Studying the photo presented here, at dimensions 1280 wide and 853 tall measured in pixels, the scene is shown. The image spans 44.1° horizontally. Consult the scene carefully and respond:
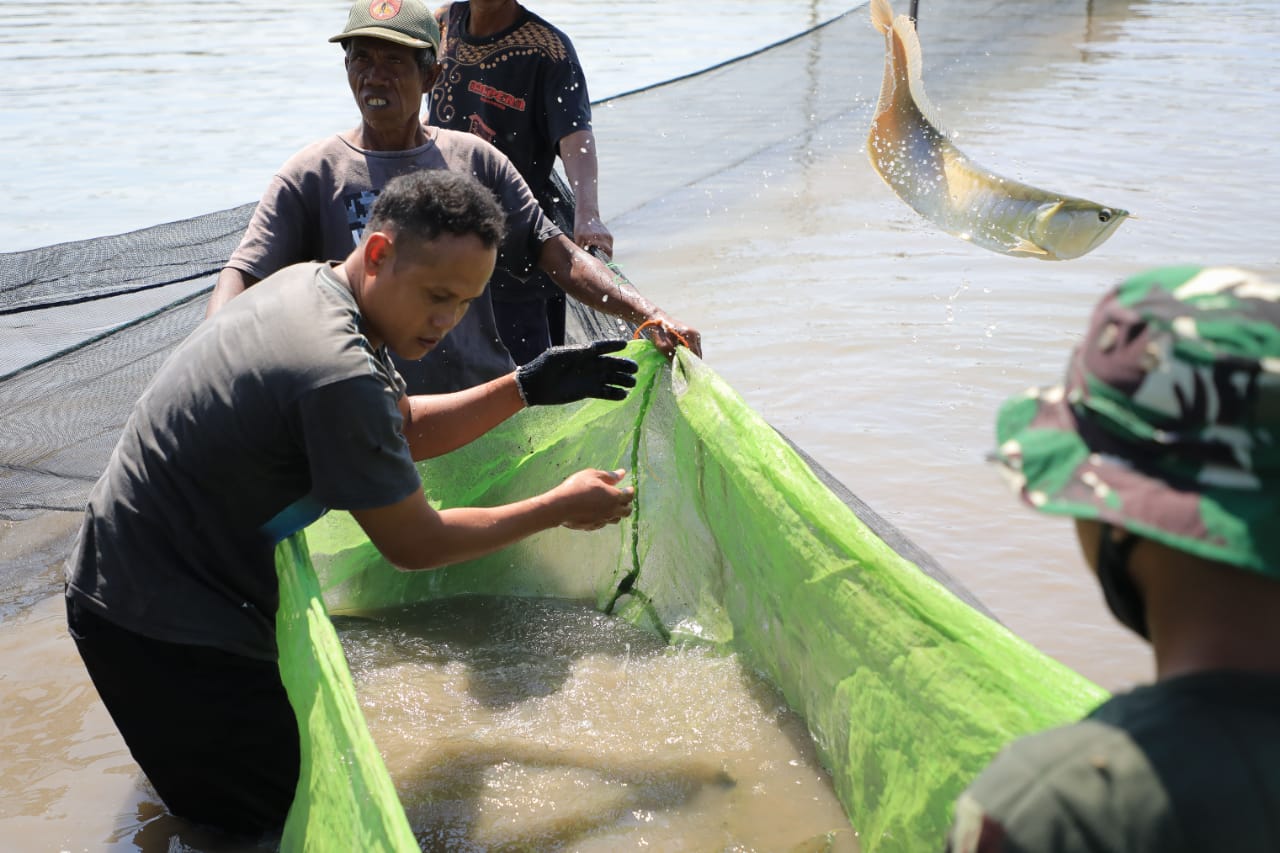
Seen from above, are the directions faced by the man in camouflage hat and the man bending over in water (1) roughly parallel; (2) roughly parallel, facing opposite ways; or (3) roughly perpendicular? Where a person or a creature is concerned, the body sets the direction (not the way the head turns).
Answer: roughly perpendicular

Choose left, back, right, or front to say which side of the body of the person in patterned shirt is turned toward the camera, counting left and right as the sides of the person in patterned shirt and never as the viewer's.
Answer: front

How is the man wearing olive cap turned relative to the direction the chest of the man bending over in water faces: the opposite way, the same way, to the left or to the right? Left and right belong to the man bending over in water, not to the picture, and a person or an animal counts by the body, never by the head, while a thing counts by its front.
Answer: to the right

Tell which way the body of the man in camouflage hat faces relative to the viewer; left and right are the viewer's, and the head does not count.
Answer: facing away from the viewer and to the left of the viewer

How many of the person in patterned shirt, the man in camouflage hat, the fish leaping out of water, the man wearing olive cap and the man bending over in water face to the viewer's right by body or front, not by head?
2

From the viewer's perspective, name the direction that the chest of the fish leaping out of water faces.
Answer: to the viewer's right

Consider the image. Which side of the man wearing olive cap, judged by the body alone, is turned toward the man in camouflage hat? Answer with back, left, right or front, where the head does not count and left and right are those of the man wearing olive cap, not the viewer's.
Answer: front

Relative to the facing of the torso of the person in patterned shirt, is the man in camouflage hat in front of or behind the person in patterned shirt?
in front

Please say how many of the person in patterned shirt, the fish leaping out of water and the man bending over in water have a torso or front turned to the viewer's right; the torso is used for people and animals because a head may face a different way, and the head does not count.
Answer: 2

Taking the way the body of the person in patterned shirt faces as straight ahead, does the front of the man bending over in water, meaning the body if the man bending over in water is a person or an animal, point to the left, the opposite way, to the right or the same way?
to the left

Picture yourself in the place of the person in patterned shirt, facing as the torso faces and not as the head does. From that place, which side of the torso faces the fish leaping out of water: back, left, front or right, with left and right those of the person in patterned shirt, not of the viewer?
left

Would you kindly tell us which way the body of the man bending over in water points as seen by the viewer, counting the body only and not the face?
to the viewer's right

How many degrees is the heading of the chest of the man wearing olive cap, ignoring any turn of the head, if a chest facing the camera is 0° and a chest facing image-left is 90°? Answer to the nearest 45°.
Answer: approximately 0°

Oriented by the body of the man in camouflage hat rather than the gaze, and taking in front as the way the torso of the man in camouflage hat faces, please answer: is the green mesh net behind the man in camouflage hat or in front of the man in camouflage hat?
in front

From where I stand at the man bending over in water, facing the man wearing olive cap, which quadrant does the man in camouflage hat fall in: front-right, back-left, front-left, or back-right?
back-right
